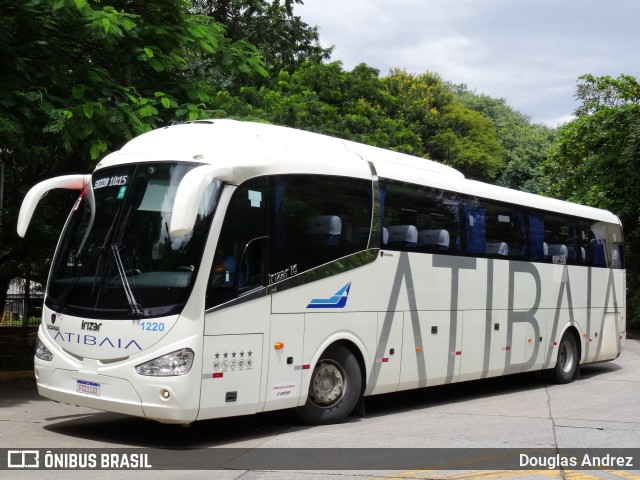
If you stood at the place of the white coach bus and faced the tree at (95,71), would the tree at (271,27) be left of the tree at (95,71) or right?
right

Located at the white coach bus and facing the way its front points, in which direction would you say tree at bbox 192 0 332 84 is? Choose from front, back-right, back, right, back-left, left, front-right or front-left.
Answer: back-right

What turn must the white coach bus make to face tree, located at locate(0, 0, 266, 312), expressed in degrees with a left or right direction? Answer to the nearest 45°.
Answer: approximately 90° to its right

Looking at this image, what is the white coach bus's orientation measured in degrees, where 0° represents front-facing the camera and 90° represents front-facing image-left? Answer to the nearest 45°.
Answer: approximately 45°

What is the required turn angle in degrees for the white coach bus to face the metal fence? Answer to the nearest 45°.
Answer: approximately 90° to its right
